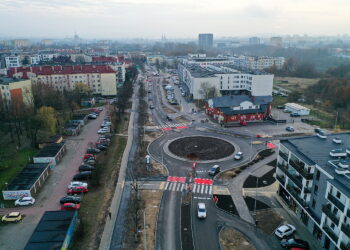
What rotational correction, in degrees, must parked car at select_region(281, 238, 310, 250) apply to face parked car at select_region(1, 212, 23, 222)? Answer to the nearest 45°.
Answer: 0° — it already faces it

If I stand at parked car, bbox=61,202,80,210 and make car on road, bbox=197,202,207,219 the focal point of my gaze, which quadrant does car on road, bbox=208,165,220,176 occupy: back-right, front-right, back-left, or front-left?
front-left

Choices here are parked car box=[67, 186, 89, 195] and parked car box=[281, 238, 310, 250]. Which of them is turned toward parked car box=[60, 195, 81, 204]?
parked car box=[281, 238, 310, 250]

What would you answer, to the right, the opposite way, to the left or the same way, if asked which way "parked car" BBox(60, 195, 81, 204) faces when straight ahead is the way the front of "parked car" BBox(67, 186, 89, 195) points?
the same way

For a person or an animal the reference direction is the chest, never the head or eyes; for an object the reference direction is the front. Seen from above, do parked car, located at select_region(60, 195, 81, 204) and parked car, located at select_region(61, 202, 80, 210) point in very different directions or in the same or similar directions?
same or similar directions

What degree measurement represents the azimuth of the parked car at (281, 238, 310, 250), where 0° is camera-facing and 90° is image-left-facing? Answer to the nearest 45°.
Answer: approximately 90°

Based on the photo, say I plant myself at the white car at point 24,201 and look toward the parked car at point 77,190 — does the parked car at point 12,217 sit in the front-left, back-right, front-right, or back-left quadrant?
back-right

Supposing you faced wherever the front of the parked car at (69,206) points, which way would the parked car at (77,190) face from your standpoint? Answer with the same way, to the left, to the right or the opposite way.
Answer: the same way
